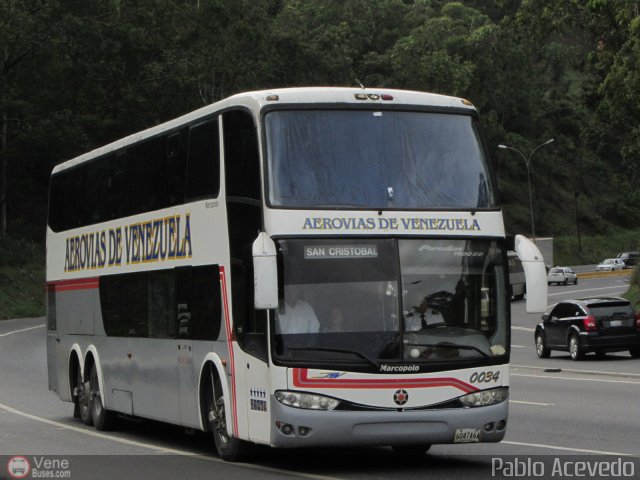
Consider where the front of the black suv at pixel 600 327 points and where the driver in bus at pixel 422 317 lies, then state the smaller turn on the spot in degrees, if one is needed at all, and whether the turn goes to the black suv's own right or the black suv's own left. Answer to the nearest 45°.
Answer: approximately 135° to the black suv's own left

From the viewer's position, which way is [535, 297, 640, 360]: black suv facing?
facing away from the viewer and to the left of the viewer

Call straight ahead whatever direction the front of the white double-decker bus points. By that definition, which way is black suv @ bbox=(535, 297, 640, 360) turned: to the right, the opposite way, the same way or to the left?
the opposite way

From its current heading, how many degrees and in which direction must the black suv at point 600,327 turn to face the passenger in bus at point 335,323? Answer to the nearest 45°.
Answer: approximately 135° to its left

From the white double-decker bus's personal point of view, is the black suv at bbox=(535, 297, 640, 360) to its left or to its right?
on its left

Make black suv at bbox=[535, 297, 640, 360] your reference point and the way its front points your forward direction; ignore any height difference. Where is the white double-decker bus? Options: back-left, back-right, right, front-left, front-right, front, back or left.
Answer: back-left

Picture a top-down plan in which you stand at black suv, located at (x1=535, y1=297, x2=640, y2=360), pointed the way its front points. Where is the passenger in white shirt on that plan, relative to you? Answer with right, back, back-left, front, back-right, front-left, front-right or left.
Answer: back-left
